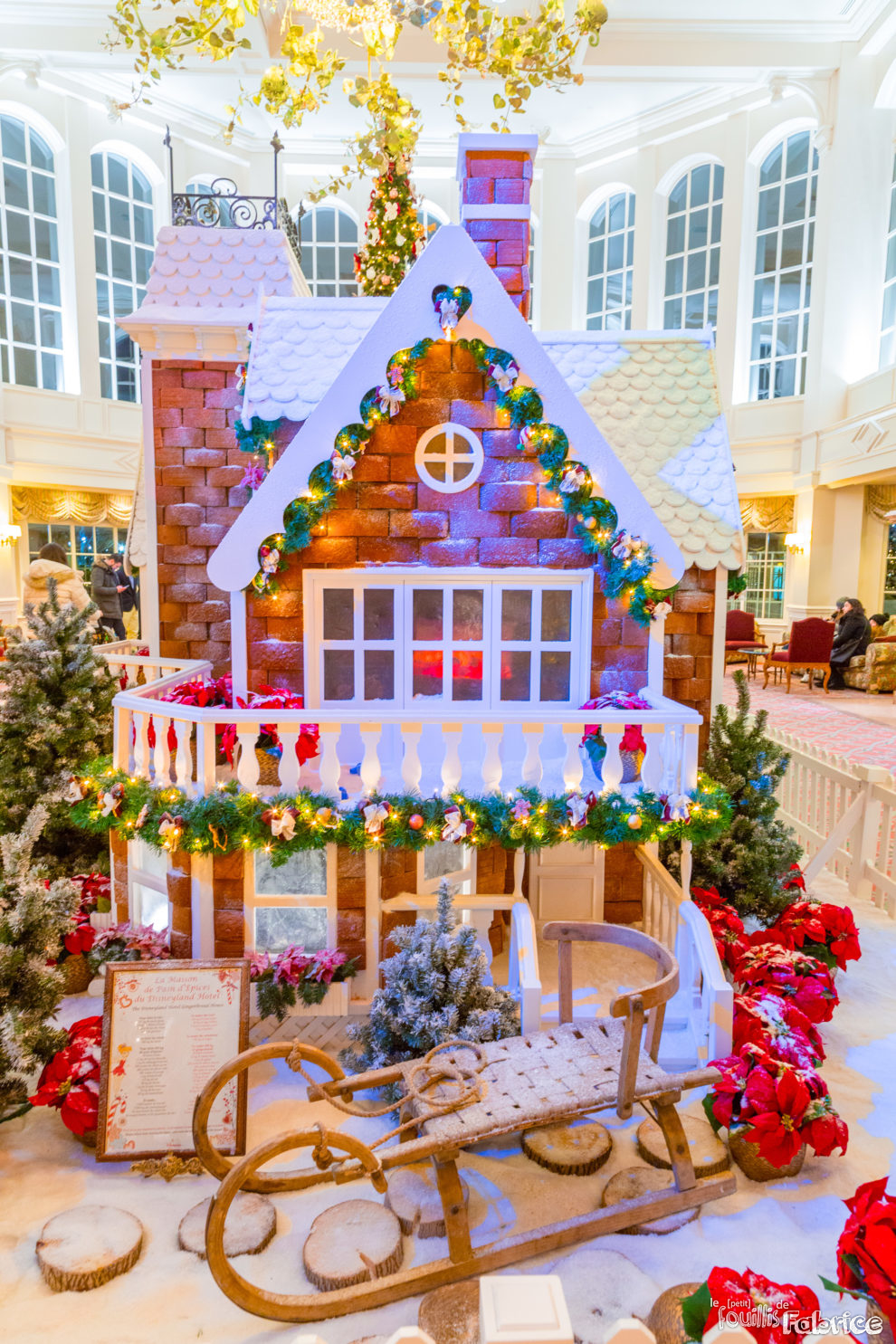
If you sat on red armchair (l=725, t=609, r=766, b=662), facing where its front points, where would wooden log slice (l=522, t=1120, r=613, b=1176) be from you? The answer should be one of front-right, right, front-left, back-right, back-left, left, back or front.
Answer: front-right

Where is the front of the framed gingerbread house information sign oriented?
toward the camera

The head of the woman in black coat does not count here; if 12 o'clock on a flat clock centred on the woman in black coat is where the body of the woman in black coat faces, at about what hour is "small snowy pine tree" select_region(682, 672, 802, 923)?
The small snowy pine tree is roughly at 9 o'clock from the woman in black coat.

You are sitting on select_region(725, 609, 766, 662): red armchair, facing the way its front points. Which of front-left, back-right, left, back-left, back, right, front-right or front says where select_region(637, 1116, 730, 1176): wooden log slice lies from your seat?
front-right

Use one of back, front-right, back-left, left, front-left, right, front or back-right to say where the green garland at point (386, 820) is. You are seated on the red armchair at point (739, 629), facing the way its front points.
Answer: front-right

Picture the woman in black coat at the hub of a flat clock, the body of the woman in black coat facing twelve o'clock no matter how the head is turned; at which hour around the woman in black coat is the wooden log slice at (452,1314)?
The wooden log slice is roughly at 9 o'clock from the woman in black coat.

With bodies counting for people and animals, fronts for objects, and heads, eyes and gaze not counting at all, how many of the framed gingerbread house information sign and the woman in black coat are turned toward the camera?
1

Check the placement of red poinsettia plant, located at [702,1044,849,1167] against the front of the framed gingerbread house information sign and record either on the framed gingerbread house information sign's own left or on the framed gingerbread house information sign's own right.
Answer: on the framed gingerbread house information sign's own left

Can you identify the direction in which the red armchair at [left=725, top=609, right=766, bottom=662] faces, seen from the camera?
facing the viewer and to the right of the viewer

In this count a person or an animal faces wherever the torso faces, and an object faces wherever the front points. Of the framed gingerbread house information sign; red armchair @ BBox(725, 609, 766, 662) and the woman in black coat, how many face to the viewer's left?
1

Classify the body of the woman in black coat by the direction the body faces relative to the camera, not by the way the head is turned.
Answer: to the viewer's left
